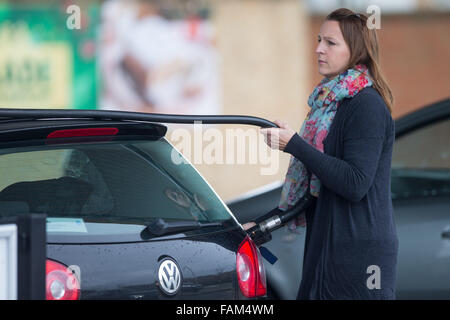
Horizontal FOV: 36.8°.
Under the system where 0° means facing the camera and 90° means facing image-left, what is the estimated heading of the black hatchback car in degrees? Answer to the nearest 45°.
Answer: approximately 135°

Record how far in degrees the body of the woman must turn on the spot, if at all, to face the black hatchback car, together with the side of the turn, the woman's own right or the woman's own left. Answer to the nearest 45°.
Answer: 0° — they already face it

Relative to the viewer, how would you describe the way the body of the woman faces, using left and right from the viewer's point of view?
facing to the left of the viewer

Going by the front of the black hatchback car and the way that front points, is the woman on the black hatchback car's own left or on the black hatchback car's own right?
on the black hatchback car's own right
